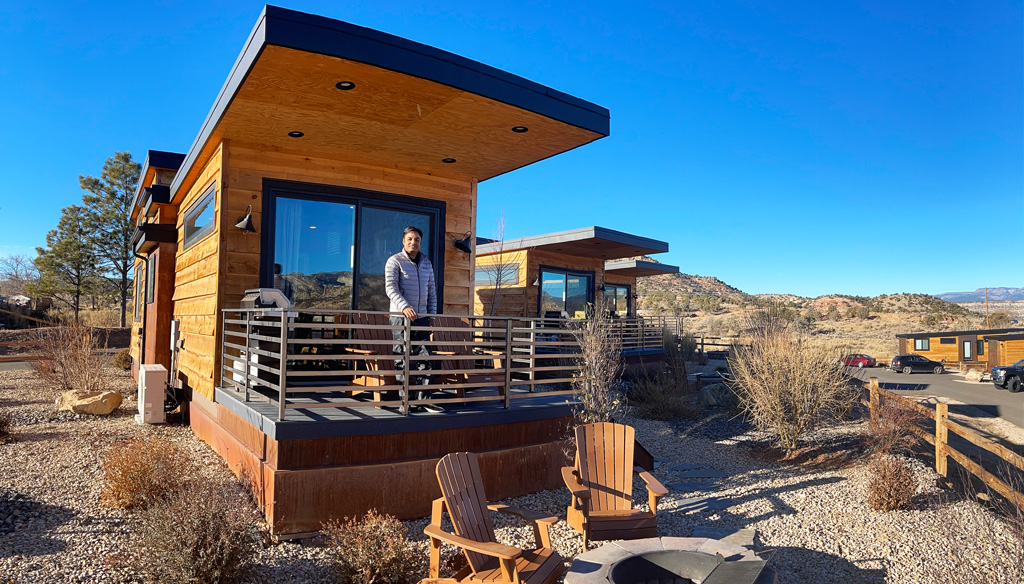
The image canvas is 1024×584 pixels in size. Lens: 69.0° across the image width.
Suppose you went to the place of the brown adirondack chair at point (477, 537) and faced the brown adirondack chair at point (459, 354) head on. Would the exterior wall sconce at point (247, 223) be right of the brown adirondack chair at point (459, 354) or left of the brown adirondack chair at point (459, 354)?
left

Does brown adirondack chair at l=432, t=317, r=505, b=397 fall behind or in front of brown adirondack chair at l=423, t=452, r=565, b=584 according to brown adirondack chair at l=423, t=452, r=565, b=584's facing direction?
behind

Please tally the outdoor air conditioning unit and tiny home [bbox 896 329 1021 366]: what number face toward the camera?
2

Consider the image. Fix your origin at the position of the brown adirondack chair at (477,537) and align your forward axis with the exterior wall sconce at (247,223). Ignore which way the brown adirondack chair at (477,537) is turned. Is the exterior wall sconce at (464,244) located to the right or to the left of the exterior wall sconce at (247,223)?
right

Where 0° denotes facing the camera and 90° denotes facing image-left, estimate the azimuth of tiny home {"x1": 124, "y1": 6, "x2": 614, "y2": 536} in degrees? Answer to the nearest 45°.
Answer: approximately 315°

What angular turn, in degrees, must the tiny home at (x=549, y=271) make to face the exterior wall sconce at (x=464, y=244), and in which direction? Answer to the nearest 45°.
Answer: approximately 45° to its right

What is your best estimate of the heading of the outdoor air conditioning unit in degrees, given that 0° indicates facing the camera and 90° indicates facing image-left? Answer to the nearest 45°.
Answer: approximately 0°

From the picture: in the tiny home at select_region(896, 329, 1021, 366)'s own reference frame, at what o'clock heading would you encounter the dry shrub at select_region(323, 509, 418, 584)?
The dry shrub is roughly at 12 o'clock from the tiny home.
